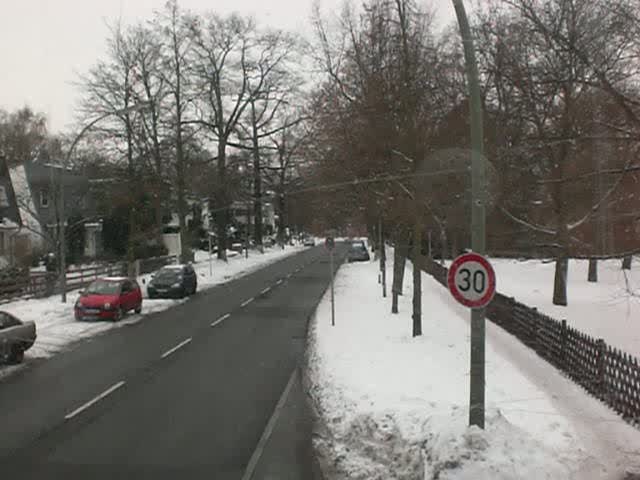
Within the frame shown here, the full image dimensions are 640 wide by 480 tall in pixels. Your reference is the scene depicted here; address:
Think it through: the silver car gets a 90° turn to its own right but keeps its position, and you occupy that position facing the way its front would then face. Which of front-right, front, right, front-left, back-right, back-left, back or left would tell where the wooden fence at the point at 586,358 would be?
back

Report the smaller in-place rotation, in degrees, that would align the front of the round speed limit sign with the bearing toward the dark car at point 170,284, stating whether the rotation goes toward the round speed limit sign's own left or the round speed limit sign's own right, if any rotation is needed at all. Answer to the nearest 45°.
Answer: approximately 135° to the round speed limit sign's own right

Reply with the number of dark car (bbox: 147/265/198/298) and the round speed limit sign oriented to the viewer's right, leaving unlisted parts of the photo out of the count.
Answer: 0

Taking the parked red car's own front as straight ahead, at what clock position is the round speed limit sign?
The round speed limit sign is roughly at 10 o'clock from the parked red car.

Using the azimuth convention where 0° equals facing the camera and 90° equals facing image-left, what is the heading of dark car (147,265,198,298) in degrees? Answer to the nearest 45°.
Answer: approximately 45°

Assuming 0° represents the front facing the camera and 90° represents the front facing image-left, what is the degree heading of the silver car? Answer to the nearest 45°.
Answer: approximately 45°

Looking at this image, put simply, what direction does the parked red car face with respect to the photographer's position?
facing the viewer and to the left of the viewer

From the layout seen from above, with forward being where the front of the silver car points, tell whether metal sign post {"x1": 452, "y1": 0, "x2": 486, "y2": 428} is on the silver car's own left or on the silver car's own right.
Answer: on the silver car's own left

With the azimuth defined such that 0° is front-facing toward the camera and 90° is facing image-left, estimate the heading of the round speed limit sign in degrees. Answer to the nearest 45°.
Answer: approximately 0°

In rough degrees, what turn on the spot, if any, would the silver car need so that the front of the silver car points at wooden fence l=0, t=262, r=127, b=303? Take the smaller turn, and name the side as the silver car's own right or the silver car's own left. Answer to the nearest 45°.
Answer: approximately 135° to the silver car's own right
